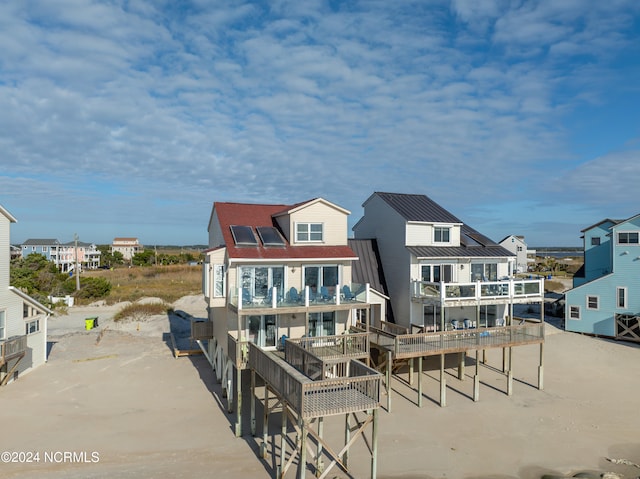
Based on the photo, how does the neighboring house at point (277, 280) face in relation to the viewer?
toward the camera

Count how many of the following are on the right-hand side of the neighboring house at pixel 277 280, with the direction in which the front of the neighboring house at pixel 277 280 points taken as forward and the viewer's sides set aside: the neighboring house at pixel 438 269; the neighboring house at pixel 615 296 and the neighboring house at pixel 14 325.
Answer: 1

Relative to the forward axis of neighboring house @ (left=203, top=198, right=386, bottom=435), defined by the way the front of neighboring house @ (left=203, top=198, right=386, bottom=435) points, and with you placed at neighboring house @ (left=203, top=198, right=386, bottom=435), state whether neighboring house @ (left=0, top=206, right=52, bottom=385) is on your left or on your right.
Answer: on your right

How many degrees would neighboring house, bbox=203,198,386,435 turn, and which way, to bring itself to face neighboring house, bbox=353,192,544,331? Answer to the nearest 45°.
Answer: approximately 135° to its left
